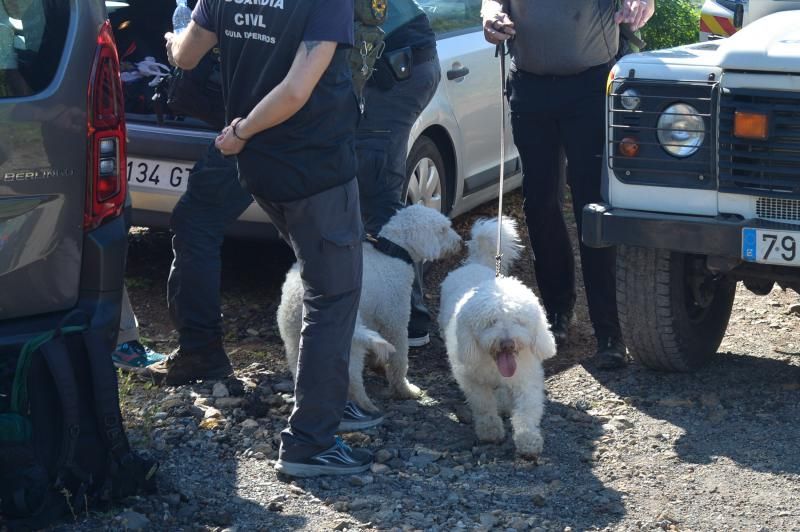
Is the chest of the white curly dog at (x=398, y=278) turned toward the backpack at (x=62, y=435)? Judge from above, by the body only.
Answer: no

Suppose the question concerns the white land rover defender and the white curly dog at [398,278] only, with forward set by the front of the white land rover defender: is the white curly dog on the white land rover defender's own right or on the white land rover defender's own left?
on the white land rover defender's own right

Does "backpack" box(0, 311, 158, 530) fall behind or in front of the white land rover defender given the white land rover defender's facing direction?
in front

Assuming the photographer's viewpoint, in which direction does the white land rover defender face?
facing the viewer and to the left of the viewer

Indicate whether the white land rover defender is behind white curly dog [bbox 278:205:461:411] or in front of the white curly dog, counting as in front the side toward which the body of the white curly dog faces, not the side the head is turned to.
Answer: in front

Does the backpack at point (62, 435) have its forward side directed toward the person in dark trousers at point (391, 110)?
no

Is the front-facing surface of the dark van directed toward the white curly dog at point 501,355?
no

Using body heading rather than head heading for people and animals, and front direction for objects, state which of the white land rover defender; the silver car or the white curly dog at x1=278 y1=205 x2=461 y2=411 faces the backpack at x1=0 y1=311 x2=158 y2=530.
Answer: the white land rover defender

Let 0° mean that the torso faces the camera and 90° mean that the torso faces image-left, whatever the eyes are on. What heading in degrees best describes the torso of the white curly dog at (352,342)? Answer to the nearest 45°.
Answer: approximately 270°

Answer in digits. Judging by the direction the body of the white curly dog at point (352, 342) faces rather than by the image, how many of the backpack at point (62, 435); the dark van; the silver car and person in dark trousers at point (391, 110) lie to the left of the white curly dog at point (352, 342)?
2

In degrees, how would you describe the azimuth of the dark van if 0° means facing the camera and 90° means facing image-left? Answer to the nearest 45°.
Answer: approximately 180°
